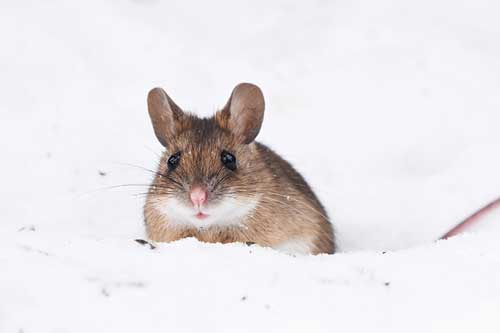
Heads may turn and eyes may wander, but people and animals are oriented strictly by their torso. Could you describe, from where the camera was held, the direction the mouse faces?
facing the viewer and to the left of the viewer
